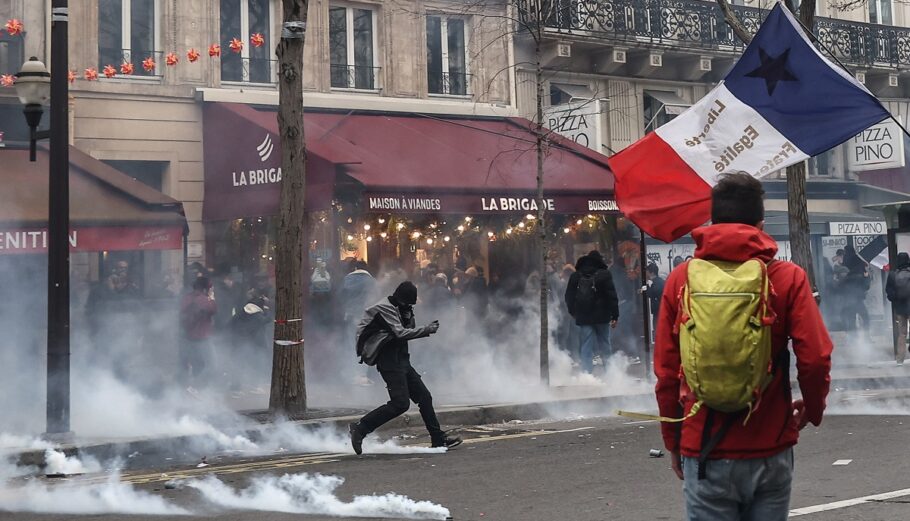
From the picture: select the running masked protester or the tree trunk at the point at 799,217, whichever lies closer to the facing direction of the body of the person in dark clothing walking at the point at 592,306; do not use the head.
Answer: the tree trunk

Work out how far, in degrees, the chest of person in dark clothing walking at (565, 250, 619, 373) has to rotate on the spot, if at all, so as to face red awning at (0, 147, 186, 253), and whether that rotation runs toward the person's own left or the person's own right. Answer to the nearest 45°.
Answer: approximately 90° to the person's own left

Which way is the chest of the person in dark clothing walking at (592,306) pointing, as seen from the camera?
away from the camera

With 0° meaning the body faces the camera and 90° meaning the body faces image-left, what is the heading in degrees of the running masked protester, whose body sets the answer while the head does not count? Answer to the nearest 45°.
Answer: approximately 270°

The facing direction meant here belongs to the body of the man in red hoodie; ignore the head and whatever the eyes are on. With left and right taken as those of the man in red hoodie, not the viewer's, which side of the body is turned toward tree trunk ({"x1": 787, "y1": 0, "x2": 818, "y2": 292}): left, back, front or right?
front

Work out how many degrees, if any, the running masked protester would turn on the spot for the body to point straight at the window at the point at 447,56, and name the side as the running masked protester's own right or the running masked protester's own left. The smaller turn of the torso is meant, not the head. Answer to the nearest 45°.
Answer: approximately 90° to the running masked protester's own left

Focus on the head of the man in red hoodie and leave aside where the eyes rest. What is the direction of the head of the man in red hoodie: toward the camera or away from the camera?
away from the camera

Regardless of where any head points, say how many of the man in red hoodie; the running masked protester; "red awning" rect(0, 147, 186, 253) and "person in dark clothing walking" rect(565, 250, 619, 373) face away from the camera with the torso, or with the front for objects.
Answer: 2

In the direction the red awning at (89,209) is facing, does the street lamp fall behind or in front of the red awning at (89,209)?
in front

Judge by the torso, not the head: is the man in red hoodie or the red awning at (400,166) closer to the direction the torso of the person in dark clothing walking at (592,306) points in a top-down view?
the red awning

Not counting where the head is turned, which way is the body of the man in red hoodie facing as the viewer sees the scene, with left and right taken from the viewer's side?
facing away from the viewer

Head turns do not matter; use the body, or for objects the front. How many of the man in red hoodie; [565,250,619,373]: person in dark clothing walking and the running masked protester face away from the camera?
2
